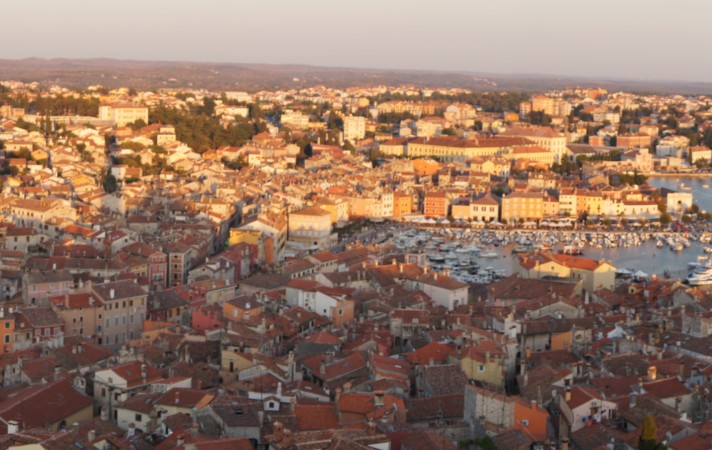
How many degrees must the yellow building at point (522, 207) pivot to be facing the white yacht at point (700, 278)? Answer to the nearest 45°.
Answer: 0° — it already faces it

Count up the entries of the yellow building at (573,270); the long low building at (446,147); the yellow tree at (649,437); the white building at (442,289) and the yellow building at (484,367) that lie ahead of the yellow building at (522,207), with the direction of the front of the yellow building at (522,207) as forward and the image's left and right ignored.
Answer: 4

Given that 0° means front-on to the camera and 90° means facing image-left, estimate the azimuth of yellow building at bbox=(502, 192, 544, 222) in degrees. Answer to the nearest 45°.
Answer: approximately 0°

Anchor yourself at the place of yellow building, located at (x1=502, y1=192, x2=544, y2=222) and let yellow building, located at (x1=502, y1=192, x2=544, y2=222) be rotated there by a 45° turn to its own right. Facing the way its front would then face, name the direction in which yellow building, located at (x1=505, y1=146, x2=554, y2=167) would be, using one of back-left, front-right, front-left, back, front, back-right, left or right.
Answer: back-right

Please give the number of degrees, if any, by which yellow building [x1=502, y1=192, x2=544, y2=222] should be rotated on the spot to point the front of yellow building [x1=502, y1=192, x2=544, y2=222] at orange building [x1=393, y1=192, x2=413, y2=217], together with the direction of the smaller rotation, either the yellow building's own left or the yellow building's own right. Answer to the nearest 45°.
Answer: approximately 90° to the yellow building's own right

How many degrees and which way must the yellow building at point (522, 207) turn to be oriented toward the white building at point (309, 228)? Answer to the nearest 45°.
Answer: approximately 45° to its right

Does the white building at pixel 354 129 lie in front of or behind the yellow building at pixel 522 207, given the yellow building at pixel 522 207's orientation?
behind

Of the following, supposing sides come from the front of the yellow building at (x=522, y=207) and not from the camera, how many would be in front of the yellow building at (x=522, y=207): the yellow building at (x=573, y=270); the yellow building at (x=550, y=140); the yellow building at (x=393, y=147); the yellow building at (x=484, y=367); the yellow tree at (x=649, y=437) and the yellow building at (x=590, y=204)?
3

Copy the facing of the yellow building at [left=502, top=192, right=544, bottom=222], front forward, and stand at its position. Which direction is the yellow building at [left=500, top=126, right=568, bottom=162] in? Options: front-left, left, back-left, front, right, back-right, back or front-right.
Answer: back

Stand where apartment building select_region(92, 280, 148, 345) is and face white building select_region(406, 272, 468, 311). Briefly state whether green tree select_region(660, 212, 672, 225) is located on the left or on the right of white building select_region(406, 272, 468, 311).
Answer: left

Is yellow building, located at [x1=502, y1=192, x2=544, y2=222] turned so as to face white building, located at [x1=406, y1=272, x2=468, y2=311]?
yes
